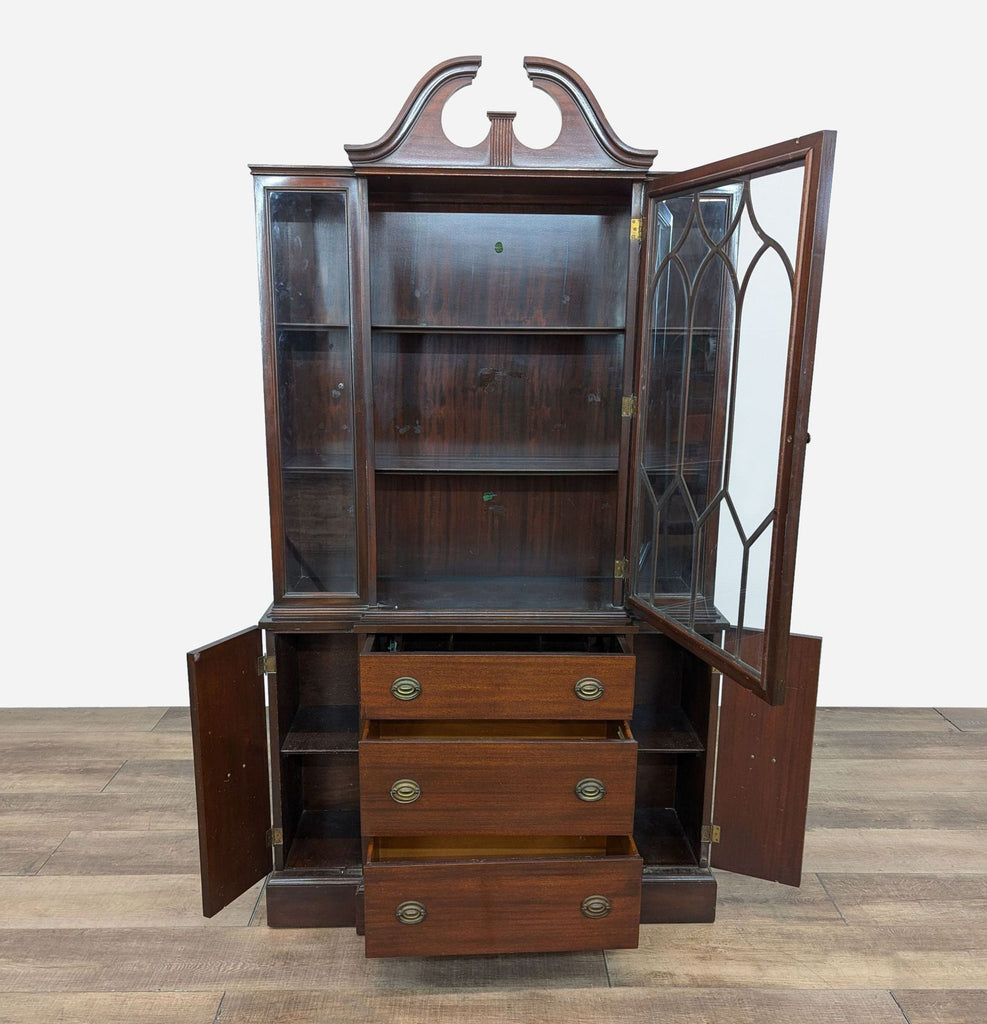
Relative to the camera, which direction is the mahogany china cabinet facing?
toward the camera
